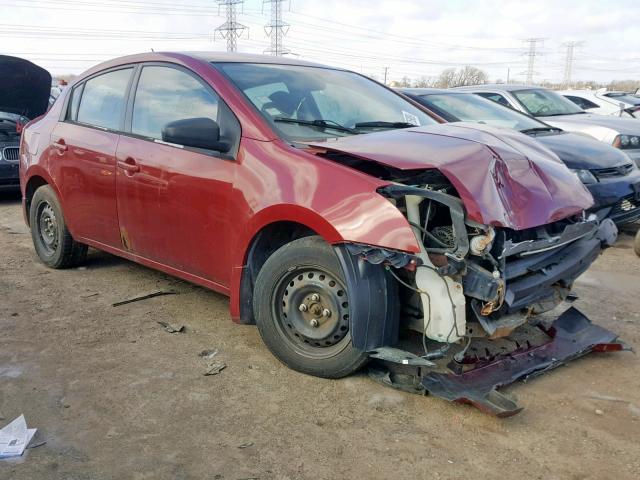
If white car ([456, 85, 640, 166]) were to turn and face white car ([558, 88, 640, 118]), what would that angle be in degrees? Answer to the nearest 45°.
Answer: approximately 135° to its left

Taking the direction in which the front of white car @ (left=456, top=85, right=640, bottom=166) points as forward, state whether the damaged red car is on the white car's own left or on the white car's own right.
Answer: on the white car's own right

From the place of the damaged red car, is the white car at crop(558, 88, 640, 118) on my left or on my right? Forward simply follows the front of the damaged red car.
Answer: on my left

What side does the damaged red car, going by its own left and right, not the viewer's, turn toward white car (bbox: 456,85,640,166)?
left

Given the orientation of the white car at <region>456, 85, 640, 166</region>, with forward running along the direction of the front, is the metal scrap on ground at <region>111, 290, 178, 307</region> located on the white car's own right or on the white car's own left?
on the white car's own right

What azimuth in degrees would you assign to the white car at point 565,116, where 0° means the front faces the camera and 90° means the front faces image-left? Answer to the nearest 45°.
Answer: approximately 315°

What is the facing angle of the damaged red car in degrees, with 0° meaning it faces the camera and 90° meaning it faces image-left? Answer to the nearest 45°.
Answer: approximately 315°
